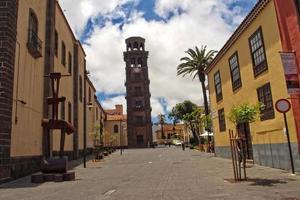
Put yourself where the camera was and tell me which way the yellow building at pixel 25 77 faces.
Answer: facing to the right of the viewer

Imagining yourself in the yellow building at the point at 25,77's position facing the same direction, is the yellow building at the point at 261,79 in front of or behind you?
in front
